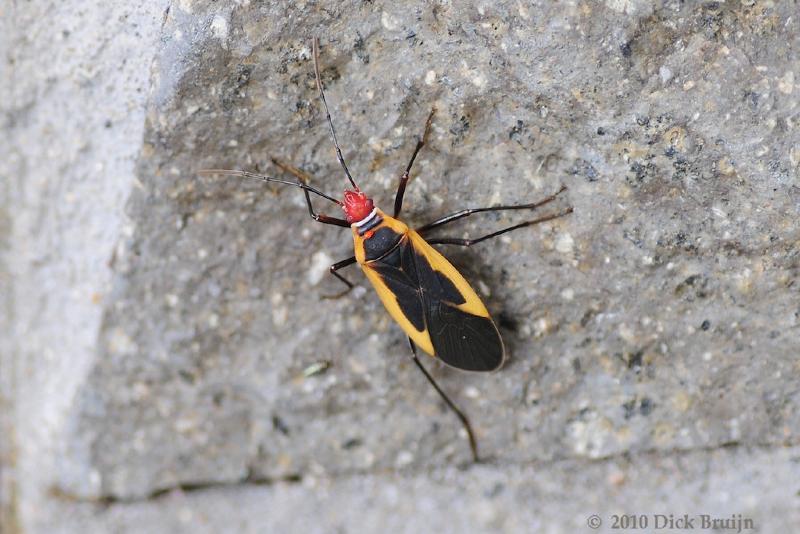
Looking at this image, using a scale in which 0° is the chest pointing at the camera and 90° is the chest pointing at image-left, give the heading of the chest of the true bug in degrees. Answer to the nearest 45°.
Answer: approximately 135°
